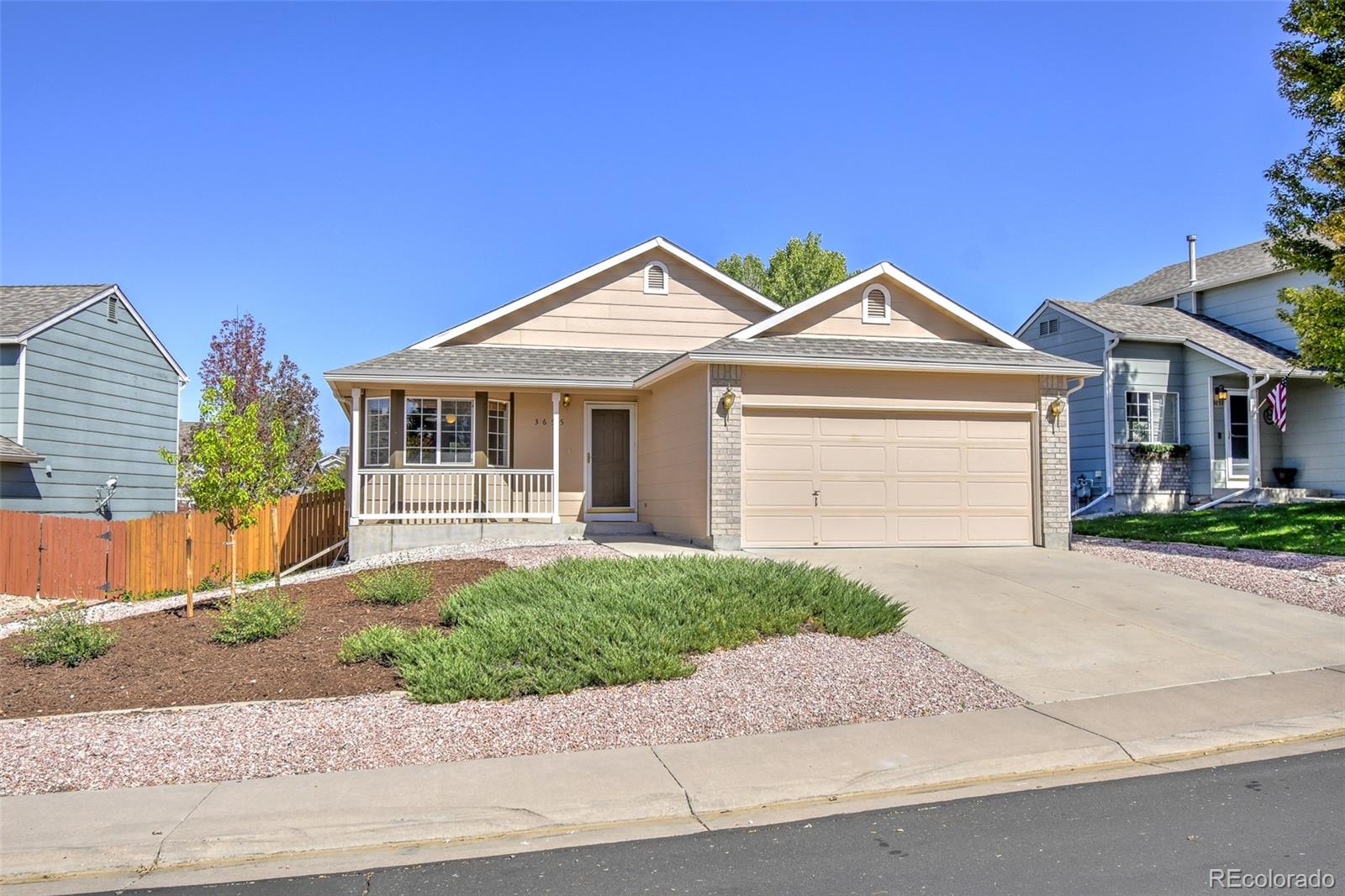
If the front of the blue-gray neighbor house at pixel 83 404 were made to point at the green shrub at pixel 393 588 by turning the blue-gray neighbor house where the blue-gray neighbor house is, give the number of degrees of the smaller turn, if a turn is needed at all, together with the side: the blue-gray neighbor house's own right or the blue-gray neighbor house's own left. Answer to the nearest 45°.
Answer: approximately 45° to the blue-gray neighbor house's own left

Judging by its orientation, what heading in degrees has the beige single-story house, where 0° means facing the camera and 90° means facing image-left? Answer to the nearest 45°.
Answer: approximately 0°

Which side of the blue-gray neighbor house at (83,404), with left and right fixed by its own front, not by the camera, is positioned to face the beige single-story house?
left

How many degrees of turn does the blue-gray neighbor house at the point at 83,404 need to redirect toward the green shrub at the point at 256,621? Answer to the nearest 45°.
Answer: approximately 45° to its left

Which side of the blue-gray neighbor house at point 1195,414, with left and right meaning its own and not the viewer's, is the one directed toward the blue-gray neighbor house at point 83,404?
right

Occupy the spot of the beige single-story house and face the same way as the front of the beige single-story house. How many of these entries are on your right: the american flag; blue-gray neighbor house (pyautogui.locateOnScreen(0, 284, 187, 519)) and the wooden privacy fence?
2

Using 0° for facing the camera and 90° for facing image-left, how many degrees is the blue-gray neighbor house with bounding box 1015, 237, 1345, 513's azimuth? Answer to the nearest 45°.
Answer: approximately 315°

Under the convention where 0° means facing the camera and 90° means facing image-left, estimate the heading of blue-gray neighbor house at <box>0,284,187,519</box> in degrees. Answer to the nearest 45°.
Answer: approximately 45°

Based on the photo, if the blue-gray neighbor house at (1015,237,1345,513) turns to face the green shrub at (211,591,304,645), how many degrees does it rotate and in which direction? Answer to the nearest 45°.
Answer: approximately 90° to its right

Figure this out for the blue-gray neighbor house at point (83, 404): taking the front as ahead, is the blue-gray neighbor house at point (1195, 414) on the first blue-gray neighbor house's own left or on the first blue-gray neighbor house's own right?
on the first blue-gray neighbor house's own left

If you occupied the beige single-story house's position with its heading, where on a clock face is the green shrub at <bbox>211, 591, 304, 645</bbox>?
The green shrub is roughly at 1 o'clock from the beige single-story house.
